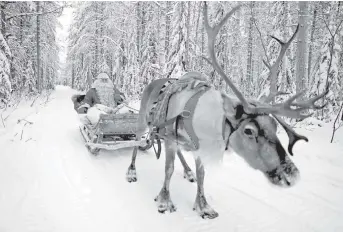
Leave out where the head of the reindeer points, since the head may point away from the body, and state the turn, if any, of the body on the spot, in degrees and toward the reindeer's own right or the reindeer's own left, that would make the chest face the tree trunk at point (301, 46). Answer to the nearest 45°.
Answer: approximately 135° to the reindeer's own left

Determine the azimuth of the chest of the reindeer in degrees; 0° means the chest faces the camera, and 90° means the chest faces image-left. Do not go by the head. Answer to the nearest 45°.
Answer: approximately 315°

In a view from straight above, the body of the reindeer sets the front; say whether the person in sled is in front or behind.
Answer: behind

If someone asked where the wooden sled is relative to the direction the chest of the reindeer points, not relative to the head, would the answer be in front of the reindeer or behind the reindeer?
behind
